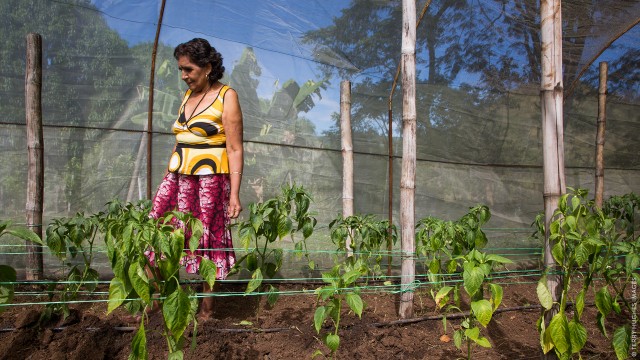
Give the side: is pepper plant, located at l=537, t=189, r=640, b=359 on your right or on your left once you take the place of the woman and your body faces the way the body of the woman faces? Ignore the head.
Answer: on your left

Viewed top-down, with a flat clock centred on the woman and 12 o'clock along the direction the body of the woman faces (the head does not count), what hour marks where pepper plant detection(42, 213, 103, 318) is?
The pepper plant is roughly at 2 o'clock from the woman.

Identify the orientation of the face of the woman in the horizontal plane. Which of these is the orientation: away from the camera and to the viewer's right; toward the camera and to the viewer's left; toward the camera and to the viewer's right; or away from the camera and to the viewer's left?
toward the camera and to the viewer's left

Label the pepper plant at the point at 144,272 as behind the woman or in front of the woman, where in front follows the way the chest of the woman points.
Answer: in front

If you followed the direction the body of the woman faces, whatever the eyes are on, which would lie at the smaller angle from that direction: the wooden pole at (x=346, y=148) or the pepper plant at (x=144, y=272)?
the pepper plant

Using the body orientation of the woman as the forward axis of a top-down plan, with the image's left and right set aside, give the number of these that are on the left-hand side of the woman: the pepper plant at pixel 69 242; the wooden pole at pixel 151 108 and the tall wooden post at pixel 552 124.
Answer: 1

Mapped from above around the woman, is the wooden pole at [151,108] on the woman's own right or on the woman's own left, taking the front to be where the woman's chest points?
on the woman's own right

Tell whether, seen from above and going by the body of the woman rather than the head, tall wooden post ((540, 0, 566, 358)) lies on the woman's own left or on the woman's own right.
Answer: on the woman's own left

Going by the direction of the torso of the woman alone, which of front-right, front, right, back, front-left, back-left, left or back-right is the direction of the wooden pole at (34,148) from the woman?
right

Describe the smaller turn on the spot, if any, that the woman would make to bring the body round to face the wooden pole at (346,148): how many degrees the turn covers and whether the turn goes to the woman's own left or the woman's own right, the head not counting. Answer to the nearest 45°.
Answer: approximately 180°

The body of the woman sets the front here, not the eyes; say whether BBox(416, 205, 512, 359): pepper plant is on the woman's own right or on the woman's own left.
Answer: on the woman's own left

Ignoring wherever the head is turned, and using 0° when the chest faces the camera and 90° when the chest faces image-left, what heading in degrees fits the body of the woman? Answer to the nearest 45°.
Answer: approximately 45°

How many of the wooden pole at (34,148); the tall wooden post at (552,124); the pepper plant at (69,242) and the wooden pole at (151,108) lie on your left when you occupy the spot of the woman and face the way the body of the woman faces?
1

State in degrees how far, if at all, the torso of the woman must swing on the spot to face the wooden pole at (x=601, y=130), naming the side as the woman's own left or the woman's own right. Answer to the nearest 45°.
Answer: approximately 135° to the woman's own left

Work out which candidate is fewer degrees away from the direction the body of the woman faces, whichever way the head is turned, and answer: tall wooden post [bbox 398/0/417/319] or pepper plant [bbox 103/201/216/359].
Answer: the pepper plant

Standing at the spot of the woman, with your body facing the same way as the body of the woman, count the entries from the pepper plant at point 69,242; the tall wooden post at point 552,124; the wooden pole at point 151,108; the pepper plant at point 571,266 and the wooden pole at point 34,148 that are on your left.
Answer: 2
